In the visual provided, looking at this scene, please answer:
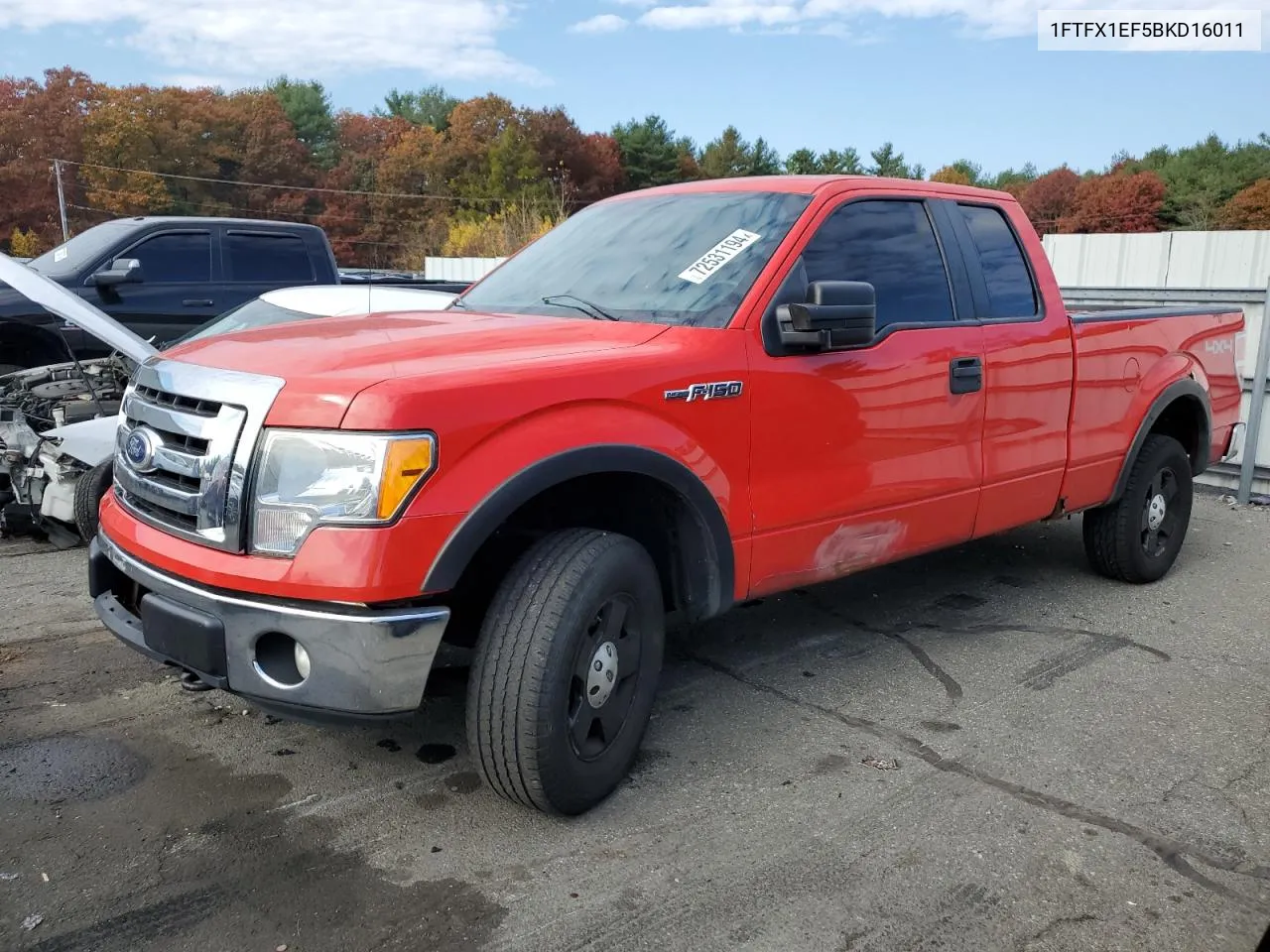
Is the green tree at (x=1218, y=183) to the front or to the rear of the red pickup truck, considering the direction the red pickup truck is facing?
to the rear

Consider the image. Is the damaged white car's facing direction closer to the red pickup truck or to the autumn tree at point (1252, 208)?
the red pickup truck

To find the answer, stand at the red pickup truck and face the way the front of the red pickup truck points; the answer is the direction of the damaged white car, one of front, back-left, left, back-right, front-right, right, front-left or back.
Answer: right

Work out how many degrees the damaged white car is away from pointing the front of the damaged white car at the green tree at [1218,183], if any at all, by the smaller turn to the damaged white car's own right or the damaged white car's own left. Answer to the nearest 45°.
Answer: approximately 180°

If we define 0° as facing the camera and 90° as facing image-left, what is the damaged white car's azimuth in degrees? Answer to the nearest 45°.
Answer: approximately 45°

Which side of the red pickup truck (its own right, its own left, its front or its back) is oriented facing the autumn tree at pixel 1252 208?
back

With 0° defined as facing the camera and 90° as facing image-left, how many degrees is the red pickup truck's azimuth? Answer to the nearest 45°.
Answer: approximately 45°

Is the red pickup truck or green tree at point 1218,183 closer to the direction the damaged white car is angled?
the red pickup truck

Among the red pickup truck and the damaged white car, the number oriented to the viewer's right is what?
0
